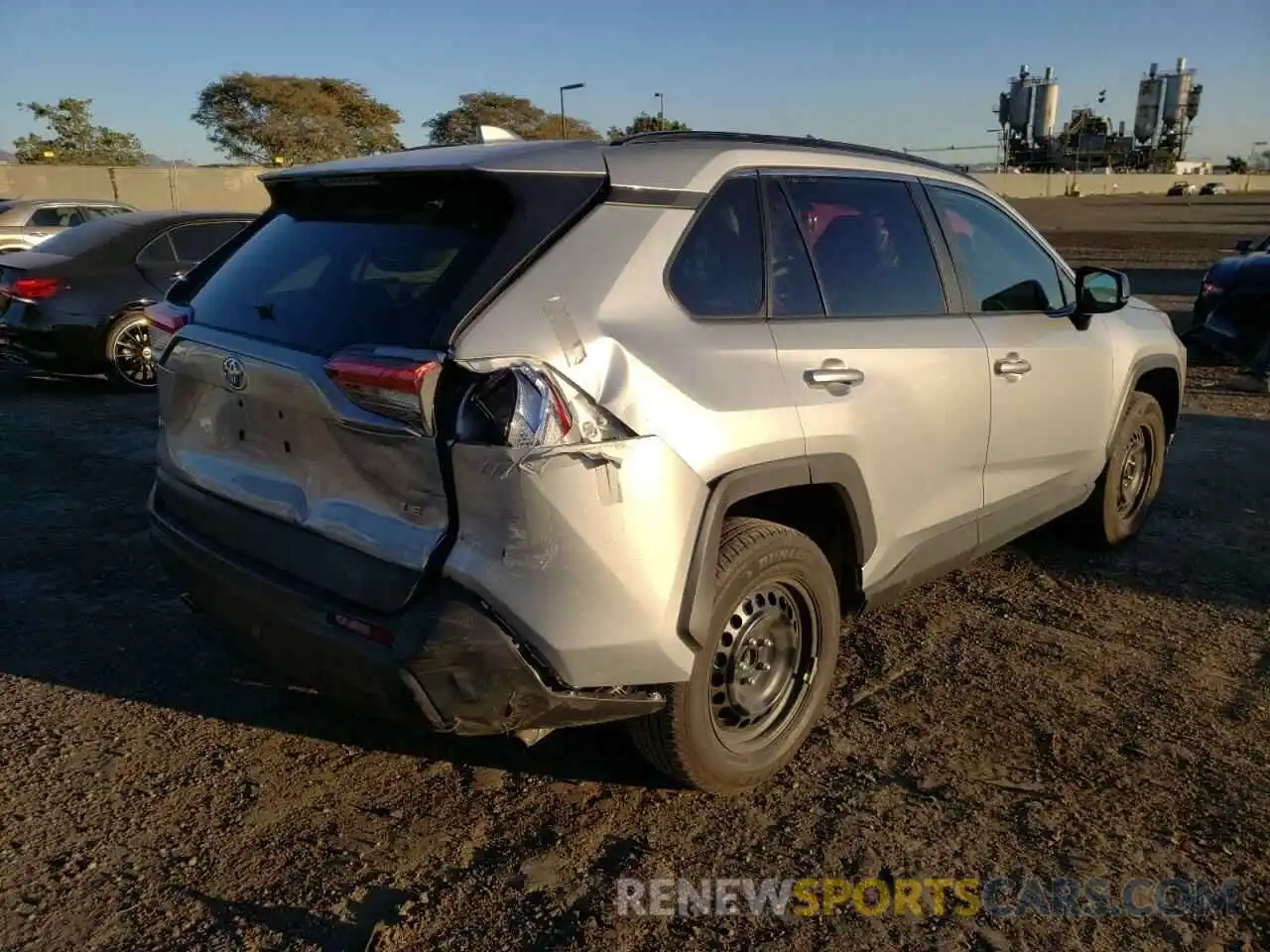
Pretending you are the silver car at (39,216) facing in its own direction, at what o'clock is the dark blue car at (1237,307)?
The dark blue car is roughly at 3 o'clock from the silver car.

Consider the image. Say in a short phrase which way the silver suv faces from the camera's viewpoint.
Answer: facing away from the viewer and to the right of the viewer

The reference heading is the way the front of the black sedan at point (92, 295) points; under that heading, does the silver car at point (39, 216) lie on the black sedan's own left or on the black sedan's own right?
on the black sedan's own left

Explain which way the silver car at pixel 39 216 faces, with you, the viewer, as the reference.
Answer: facing away from the viewer and to the right of the viewer

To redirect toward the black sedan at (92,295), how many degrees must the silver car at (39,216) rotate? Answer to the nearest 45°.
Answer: approximately 135° to its right

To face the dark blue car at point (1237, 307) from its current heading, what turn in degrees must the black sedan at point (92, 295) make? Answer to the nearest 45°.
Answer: approximately 45° to its right

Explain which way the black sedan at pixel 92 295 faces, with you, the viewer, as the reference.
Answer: facing away from the viewer and to the right of the viewer
